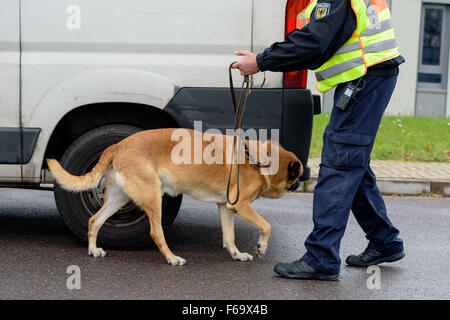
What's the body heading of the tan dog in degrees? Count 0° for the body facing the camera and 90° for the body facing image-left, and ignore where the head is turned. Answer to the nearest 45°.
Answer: approximately 270°

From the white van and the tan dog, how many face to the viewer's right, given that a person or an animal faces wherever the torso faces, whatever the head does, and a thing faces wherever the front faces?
1

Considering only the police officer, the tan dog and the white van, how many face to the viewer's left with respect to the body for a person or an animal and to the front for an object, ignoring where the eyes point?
2

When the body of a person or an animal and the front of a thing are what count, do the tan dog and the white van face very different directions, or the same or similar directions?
very different directions

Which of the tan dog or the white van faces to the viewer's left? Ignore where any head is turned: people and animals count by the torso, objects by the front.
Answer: the white van

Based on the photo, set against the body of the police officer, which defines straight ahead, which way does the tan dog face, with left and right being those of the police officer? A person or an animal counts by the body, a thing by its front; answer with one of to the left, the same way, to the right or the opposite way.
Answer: the opposite way

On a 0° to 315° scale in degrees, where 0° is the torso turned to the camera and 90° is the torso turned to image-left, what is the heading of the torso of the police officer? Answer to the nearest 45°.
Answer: approximately 90°

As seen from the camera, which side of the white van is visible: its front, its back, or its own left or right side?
left

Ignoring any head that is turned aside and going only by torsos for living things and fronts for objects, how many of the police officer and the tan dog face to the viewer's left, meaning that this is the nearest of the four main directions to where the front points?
1
